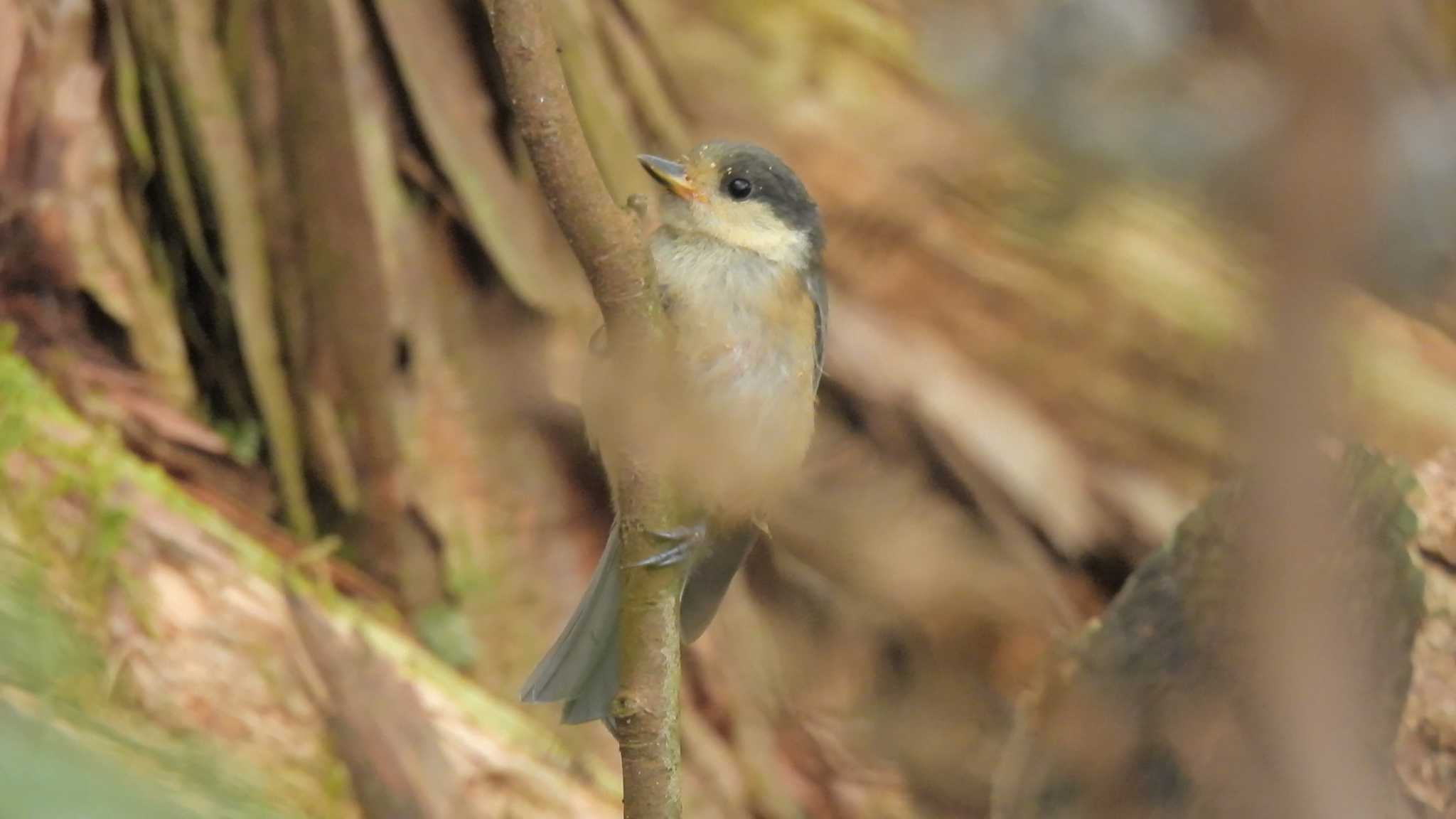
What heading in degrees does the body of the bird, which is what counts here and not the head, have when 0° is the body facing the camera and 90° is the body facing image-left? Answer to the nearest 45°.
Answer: approximately 45°

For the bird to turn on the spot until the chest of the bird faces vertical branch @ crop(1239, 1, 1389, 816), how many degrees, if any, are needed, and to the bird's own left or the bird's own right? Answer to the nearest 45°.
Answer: approximately 45° to the bird's own left
